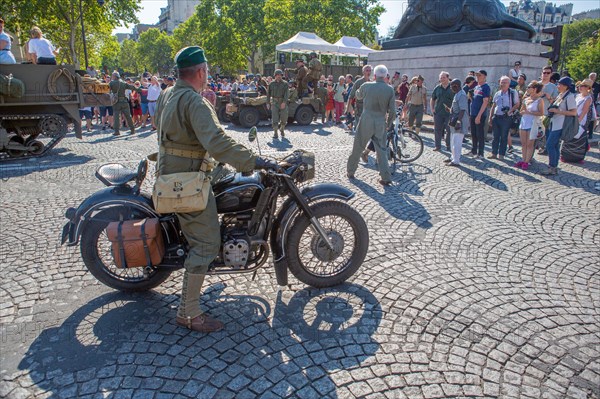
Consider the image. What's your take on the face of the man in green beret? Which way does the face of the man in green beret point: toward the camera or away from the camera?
away from the camera

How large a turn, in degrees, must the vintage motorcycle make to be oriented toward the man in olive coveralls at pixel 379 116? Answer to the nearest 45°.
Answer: approximately 45° to its left

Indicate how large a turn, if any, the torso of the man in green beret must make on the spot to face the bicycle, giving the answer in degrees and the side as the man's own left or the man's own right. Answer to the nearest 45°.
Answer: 0° — they already face it

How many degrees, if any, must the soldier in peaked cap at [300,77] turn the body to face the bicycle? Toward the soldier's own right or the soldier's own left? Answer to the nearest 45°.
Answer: approximately 90° to the soldier's own left

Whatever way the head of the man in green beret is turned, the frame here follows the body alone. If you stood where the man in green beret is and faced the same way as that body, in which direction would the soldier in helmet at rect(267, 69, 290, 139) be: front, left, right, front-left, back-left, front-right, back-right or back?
front-left

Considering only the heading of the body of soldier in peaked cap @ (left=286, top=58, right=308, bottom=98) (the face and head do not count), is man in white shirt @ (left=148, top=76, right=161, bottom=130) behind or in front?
in front

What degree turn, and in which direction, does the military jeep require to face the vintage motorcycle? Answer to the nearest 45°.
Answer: approximately 45° to its left

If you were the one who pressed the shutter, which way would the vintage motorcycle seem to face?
facing to the right of the viewer

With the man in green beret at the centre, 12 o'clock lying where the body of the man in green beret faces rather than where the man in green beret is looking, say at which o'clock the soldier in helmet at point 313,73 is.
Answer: The soldier in helmet is roughly at 11 o'clock from the man in green beret.

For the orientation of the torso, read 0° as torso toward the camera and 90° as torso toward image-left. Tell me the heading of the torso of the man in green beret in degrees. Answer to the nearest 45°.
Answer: approximately 225°

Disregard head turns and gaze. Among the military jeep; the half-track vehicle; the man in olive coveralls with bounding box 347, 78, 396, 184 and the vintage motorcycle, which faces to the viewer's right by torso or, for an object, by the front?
the vintage motorcycle
